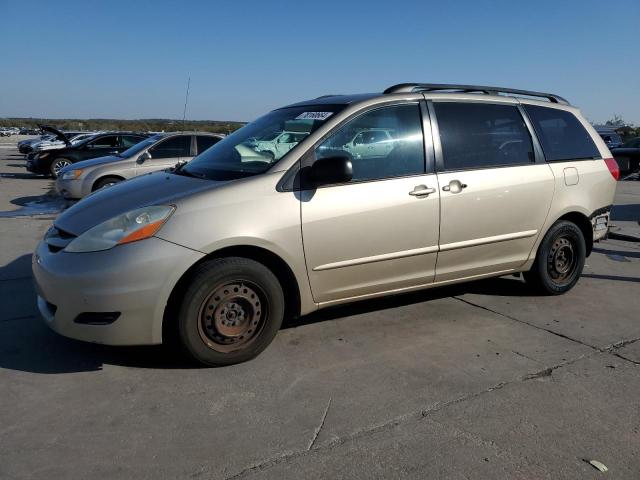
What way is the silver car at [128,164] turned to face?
to the viewer's left

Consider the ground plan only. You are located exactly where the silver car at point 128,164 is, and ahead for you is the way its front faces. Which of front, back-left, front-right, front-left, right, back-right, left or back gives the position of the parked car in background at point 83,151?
right

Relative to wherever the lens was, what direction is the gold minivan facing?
facing the viewer and to the left of the viewer

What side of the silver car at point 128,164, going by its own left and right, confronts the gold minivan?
left

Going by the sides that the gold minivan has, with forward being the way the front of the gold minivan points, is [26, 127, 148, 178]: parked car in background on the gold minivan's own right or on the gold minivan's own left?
on the gold minivan's own right

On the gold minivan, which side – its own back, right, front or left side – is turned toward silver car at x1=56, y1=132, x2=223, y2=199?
right

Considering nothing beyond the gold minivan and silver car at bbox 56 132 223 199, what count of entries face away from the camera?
0
